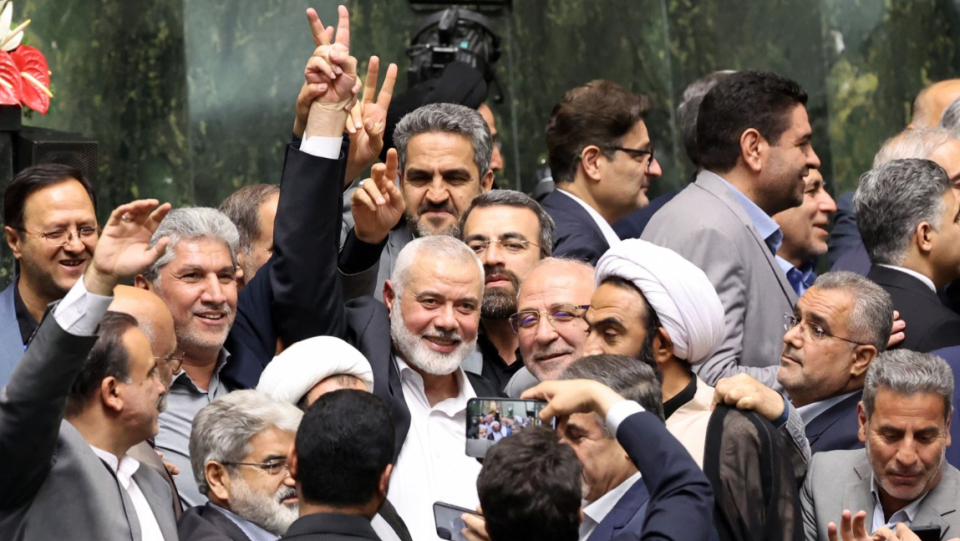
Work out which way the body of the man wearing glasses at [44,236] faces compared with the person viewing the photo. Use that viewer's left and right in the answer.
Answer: facing the viewer and to the right of the viewer

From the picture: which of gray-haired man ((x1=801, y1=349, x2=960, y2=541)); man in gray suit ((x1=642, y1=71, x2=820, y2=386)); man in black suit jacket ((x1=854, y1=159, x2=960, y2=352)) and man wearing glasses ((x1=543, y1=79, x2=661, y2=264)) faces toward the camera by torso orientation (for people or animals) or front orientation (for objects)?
the gray-haired man

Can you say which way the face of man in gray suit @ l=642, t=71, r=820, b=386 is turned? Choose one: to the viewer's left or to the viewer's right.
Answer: to the viewer's right

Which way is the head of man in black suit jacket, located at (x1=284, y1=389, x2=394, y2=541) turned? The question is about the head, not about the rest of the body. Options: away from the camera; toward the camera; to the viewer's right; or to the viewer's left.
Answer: away from the camera
